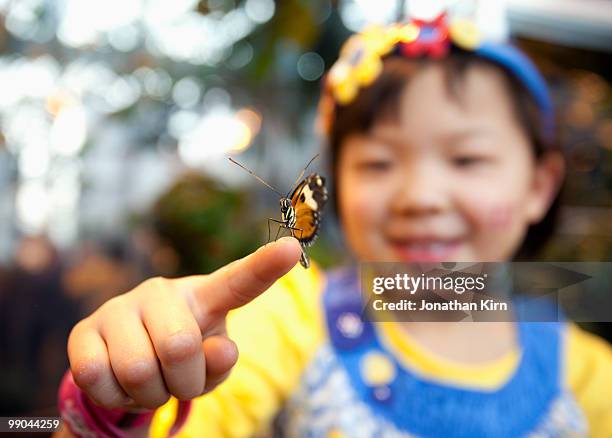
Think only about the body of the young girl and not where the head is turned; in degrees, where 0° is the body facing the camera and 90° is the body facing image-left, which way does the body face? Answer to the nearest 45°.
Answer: approximately 0°
